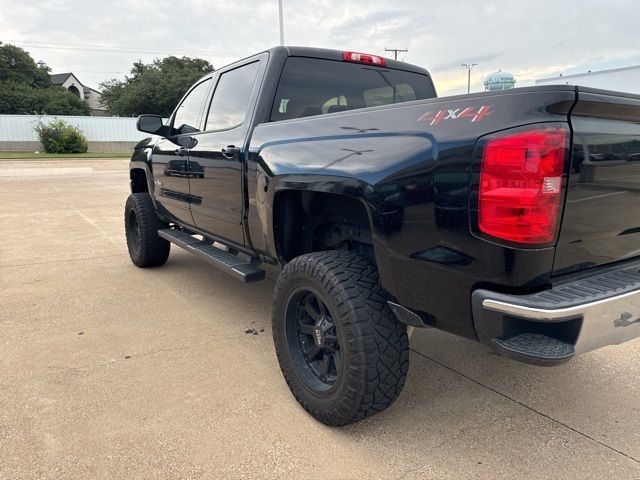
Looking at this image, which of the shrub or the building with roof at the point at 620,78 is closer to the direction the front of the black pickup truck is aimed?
the shrub

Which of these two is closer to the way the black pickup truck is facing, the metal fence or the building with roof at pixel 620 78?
the metal fence

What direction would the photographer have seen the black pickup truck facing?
facing away from the viewer and to the left of the viewer

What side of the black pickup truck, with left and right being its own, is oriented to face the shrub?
front

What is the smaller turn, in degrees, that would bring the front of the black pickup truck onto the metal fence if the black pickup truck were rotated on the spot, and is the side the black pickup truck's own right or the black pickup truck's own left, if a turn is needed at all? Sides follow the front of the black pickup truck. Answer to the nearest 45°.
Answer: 0° — it already faces it

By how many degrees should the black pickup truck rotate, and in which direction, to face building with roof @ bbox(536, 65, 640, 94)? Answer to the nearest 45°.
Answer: approximately 90° to its right
